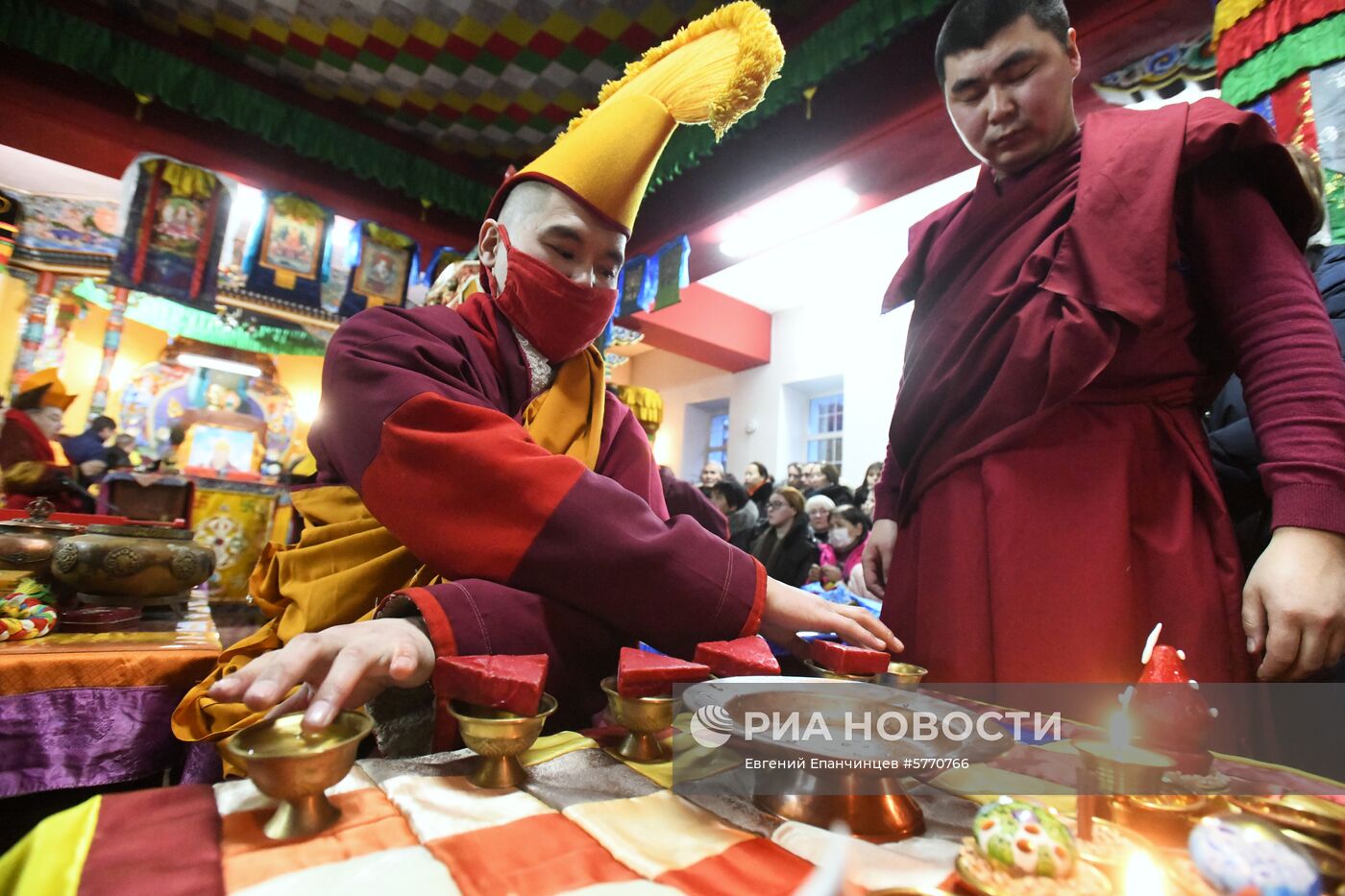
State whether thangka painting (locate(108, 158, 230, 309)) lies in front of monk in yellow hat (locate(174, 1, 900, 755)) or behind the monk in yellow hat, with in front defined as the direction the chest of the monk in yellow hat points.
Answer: behind

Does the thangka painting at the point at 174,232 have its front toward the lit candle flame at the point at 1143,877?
yes

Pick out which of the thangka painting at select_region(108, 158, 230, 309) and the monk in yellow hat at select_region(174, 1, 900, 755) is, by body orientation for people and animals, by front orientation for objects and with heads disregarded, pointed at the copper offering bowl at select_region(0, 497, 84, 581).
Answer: the thangka painting
